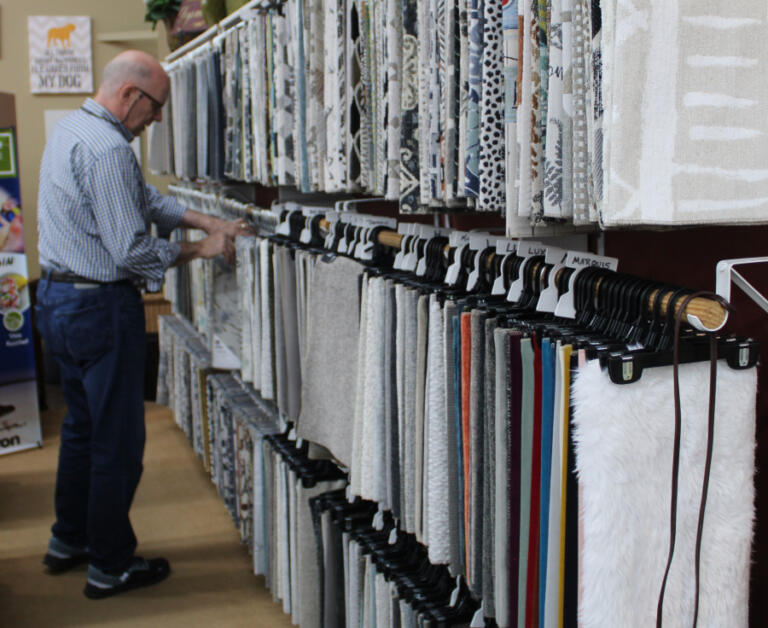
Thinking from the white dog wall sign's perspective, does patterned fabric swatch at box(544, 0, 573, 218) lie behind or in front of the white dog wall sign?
in front

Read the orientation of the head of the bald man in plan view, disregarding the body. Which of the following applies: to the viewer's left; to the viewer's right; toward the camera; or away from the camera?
to the viewer's right

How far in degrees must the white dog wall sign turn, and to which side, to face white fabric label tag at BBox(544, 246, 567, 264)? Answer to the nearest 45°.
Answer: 0° — it already faces it

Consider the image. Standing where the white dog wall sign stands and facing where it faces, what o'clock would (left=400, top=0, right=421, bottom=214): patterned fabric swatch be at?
The patterned fabric swatch is roughly at 12 o'clock from the white dog wall sign.

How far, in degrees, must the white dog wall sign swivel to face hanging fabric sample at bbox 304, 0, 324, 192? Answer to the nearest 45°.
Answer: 0° — it already faces it

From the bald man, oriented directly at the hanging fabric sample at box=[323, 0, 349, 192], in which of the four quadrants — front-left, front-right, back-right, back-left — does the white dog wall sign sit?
back-left

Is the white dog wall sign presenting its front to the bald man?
yes

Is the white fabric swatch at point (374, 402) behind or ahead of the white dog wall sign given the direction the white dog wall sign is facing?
ahead

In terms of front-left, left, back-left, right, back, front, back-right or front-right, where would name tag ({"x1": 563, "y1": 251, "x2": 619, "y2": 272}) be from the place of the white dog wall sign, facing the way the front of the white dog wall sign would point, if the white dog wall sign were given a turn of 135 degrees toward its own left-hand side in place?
back-right

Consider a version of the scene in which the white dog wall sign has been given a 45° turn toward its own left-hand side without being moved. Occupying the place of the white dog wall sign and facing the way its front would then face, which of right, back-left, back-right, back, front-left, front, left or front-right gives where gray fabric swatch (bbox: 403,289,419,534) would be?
front-right

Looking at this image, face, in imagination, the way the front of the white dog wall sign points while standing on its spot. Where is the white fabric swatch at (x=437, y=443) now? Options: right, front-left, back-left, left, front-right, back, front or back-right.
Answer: front

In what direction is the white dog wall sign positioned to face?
toward the camera

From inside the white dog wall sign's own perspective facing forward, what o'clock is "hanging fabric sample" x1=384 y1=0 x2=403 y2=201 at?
The hanging fabric sample is roughly at 12 o'clock from the white dog wall sign.

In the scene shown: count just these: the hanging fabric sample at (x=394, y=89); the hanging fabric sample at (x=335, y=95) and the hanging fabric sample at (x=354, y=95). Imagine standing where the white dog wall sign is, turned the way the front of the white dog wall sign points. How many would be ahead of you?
3

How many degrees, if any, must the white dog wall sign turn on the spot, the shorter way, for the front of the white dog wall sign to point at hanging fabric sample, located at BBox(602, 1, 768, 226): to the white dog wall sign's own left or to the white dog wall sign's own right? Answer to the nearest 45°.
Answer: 0° — it already faces it
